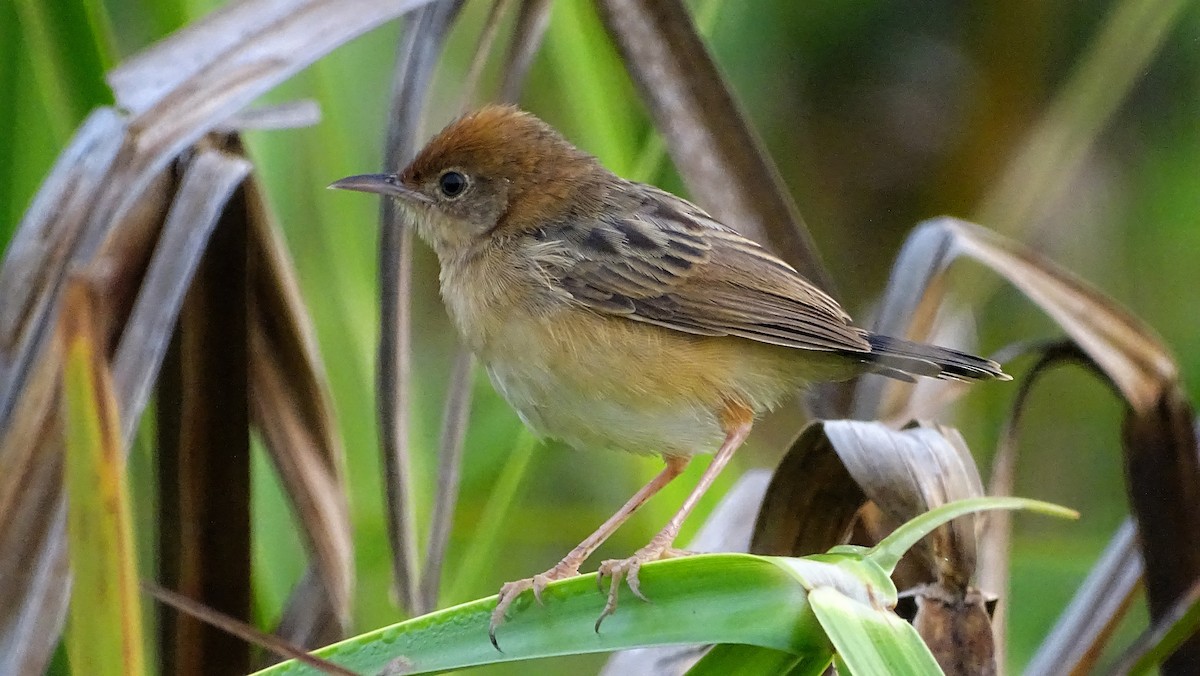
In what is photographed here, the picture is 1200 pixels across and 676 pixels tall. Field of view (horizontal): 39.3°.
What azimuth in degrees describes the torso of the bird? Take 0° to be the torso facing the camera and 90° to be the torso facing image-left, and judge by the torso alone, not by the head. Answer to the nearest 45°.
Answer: approximately 90°

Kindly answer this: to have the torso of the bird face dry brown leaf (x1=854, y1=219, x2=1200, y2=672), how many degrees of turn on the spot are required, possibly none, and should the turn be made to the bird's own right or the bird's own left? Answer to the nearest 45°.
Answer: approximately 180°

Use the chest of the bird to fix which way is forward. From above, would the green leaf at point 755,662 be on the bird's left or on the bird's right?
on the bird's left

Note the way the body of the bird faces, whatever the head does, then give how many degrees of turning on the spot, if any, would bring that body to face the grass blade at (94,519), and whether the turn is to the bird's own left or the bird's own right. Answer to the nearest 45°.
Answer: approximately 45° to the bird's own left

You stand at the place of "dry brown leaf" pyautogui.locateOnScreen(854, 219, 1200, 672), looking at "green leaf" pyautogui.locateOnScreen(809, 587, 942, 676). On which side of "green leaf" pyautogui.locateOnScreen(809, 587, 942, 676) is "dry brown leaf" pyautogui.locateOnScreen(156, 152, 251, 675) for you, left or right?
right
